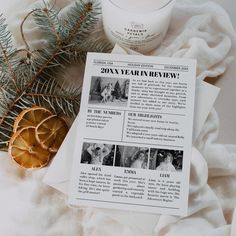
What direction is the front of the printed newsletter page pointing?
toward the camera
